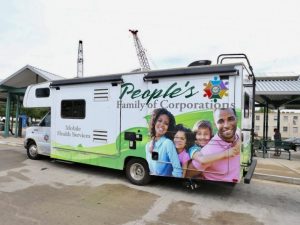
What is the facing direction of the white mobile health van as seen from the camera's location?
facing away from the viewer and to the left of the viewer

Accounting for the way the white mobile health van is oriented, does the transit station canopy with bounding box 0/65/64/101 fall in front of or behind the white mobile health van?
in front
